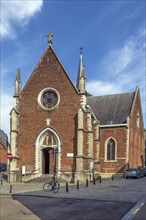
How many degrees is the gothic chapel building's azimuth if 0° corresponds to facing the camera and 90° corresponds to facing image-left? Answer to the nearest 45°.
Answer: approximately 0°
